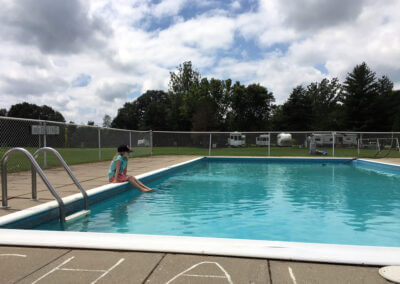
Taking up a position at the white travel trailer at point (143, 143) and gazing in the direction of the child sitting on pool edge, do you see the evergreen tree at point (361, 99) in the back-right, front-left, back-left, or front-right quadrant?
back-left

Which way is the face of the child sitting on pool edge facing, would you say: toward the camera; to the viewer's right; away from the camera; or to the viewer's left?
to the viewer's right
